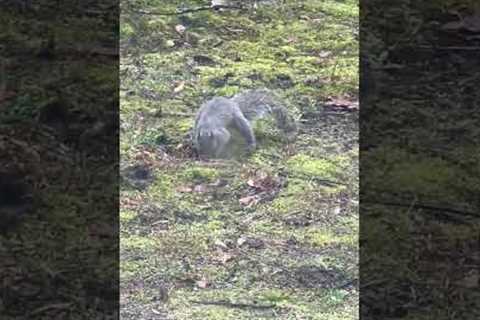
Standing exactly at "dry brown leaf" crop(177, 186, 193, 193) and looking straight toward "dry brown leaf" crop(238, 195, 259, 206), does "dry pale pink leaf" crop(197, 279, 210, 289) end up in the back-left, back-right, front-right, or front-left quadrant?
front-right

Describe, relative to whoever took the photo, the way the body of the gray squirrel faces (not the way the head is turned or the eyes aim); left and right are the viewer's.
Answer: facing the viewer and to the left of the viewer

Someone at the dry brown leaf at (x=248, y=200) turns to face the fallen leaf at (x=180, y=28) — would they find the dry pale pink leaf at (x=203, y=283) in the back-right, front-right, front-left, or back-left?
back-left

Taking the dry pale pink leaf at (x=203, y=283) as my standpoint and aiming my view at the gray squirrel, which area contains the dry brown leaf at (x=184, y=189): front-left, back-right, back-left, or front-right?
front-left

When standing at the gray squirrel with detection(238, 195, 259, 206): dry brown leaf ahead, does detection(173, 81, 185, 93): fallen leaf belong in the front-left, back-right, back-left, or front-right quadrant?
back-right
